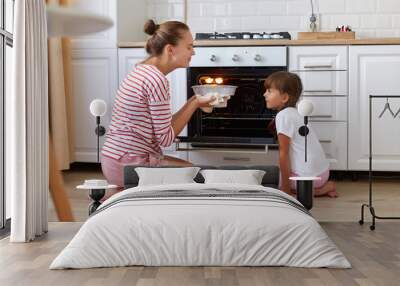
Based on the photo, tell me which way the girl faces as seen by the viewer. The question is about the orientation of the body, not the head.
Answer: to the viewer's left

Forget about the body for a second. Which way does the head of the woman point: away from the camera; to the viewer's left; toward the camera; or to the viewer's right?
to the viewer's right

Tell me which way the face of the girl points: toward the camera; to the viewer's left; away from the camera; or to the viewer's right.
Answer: to the viewer's left

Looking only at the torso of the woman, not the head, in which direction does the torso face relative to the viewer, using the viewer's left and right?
facing to the right of the viewer
